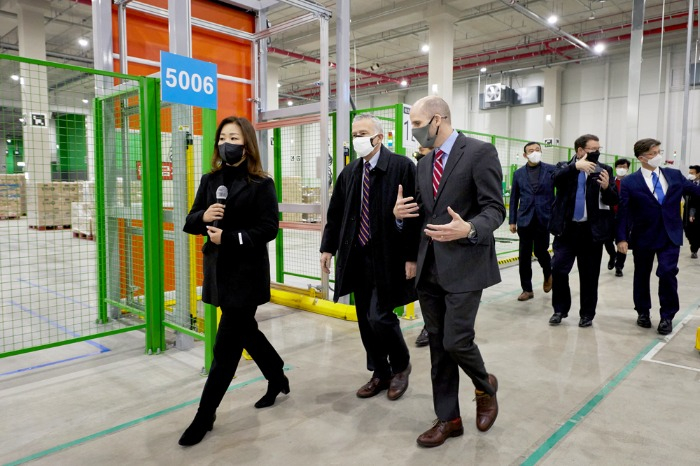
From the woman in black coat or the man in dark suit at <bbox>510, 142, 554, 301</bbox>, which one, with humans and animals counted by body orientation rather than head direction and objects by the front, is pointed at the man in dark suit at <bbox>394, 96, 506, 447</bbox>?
the man in dark suit at <bbox>510, 142, 554, 301</bbox>

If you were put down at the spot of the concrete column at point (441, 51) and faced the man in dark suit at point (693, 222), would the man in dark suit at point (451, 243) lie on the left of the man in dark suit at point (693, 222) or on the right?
right

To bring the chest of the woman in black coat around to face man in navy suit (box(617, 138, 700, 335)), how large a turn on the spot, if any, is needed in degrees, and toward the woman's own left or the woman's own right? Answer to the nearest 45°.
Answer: approximately 135° to the woman's own left

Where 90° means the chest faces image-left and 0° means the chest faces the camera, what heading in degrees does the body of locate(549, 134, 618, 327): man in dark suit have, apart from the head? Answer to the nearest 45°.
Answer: approximately 0°

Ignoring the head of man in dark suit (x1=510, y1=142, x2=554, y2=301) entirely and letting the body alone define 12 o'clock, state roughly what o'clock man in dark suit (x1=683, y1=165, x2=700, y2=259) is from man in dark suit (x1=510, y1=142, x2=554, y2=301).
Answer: man in dark suit (x1=683, y1=165, x2=700, y2=259) is roughly at 7 o'clock from man in dark suit (x1=510, y1=142, x2=554, y2=301).

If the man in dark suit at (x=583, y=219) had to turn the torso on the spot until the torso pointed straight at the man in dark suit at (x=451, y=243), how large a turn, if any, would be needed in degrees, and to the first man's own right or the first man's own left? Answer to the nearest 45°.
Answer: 0° — they already face them

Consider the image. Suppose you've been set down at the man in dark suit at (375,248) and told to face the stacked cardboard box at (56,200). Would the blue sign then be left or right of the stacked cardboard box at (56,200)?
left

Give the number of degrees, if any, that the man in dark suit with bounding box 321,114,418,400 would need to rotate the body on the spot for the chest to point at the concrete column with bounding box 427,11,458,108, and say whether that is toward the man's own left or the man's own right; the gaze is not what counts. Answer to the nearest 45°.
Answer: approximately 135° to the man's own right

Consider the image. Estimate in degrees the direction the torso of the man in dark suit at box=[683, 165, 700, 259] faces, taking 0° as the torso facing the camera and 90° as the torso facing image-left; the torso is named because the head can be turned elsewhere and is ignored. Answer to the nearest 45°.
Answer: approximately 45°

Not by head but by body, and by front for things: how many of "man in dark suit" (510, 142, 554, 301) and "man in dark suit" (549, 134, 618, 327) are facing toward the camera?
2

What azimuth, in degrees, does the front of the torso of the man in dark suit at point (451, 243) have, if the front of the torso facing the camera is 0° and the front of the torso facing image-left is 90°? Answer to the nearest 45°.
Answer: approximately 45°

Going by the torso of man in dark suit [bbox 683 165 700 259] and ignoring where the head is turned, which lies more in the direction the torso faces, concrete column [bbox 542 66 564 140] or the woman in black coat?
the woman in black coat
